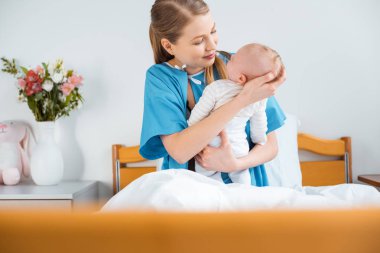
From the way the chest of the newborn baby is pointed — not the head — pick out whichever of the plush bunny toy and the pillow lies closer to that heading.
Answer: the plush bunny toy

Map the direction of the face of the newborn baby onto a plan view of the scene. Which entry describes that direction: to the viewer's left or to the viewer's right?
to the viewer's left

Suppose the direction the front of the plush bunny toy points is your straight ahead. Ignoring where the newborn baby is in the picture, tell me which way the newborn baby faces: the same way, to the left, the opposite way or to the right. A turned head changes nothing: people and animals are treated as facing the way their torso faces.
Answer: the opposite way

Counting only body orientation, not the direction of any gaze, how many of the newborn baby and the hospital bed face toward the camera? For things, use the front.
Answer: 1

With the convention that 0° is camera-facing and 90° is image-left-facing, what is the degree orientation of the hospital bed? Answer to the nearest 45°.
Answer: approximately 0°

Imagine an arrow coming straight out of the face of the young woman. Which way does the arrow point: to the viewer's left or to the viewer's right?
to the viewer's right

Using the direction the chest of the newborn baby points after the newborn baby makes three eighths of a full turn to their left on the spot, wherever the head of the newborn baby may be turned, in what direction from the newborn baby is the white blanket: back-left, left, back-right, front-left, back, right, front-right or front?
front

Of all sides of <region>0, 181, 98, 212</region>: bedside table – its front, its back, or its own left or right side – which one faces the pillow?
left

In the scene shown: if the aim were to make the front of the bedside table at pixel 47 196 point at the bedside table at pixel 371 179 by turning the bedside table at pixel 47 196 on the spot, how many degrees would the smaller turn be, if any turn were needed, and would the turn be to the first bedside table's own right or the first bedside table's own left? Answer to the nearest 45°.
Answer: approximately 90° to the first bedside table's own left
